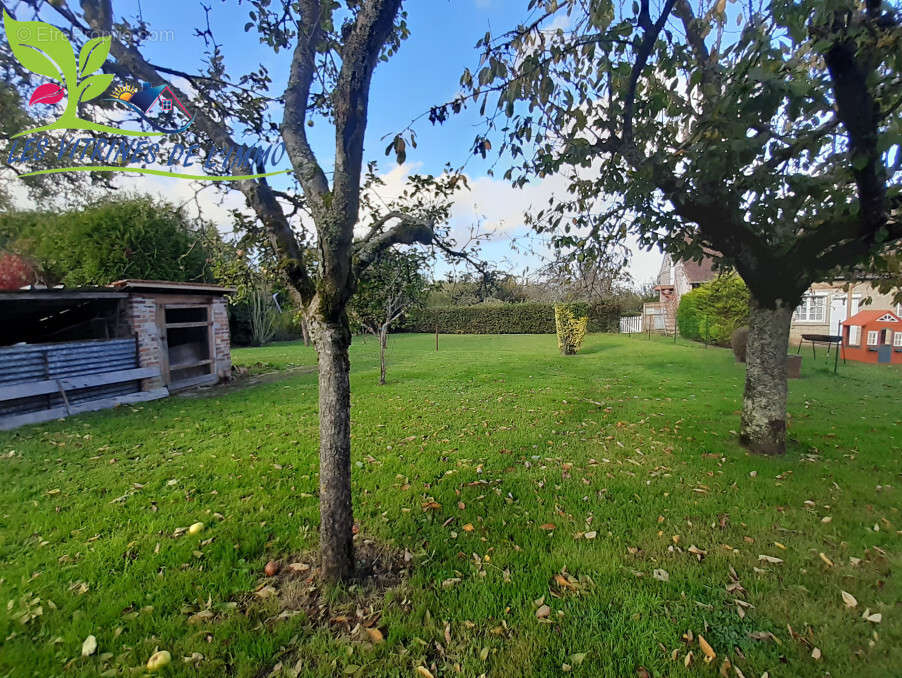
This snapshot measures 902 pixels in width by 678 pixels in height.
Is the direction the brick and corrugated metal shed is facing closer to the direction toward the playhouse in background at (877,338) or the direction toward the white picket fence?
the playhouse in background

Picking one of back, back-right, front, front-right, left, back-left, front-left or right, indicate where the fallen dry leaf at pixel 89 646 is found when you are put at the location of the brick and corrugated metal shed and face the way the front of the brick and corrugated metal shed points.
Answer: front-right

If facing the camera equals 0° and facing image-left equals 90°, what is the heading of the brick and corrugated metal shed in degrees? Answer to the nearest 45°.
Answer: approximately 315°

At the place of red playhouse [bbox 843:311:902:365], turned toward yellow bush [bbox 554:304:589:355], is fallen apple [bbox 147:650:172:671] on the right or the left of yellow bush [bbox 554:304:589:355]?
left

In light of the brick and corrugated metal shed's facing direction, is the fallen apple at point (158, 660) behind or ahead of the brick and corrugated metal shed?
ahead

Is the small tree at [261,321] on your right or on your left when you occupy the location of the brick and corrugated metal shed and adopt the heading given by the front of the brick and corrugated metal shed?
on your left

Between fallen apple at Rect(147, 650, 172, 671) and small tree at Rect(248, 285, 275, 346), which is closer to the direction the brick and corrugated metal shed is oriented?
the fallen apple

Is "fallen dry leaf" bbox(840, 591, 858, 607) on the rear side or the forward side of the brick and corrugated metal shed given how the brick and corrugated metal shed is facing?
on the forward side

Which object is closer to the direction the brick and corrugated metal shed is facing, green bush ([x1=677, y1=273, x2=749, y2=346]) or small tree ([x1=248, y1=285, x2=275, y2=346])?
the green bush
